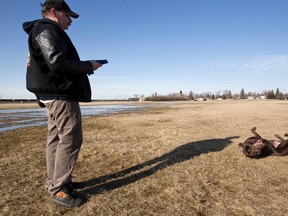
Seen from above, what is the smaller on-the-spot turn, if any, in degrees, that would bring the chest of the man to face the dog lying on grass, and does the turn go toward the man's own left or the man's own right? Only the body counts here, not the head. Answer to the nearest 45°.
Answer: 0° — they already face it

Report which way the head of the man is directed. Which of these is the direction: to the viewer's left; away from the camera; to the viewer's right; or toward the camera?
to the viewer's right

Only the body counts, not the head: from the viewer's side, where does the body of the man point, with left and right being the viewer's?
facing to the right of the viewer
